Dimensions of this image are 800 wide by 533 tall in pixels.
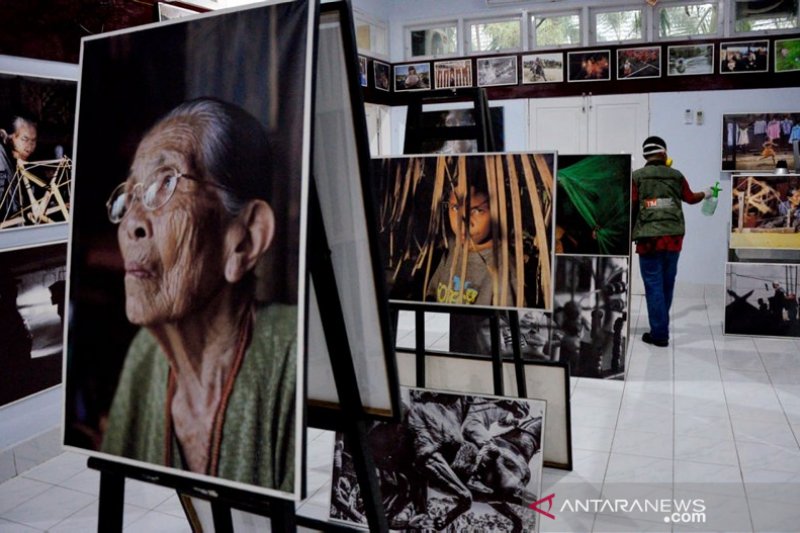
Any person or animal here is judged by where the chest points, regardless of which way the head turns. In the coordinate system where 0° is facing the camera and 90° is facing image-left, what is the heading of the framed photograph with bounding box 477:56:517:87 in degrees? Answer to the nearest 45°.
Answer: approximately 0°

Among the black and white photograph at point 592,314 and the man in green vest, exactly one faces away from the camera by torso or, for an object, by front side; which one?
the man in green vest

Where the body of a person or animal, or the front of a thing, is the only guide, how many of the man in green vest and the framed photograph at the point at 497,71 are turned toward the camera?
1

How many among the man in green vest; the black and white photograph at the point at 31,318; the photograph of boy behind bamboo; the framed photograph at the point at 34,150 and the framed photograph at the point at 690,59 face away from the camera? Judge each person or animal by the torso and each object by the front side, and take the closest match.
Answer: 1

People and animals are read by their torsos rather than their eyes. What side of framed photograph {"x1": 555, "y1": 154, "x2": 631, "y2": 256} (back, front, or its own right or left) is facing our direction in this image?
front

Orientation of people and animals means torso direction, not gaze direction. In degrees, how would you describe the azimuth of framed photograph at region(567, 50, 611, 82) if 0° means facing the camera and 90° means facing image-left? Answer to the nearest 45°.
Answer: approximately 0°

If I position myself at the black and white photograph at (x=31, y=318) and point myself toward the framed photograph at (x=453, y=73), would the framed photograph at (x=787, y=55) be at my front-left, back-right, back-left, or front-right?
front-right

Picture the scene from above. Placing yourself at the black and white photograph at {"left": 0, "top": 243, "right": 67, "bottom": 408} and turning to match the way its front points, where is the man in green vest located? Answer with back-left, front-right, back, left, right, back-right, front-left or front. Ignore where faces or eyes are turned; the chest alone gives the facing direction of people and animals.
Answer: front-left

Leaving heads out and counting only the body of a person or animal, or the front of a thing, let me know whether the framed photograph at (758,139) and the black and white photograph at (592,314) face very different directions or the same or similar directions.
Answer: same or similar directions

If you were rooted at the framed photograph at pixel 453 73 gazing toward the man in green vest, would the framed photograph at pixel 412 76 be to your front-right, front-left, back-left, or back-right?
back-right

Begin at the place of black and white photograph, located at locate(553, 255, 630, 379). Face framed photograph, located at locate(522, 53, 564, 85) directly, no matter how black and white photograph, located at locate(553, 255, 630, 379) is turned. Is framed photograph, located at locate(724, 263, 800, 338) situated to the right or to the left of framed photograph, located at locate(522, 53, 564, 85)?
right

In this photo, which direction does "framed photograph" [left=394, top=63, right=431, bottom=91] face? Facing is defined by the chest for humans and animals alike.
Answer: toward the camera

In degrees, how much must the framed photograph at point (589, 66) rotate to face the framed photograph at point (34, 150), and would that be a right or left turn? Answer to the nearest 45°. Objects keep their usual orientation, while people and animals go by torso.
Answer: approximately 45° to its right

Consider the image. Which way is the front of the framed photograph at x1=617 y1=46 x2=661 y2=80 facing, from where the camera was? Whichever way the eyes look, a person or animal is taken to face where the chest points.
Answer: facing the viewer

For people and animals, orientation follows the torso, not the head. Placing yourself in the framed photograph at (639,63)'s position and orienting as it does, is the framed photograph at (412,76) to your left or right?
on your right

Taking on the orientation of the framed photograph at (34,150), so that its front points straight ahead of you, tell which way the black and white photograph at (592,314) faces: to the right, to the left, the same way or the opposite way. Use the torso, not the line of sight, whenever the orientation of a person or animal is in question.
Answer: to the right
